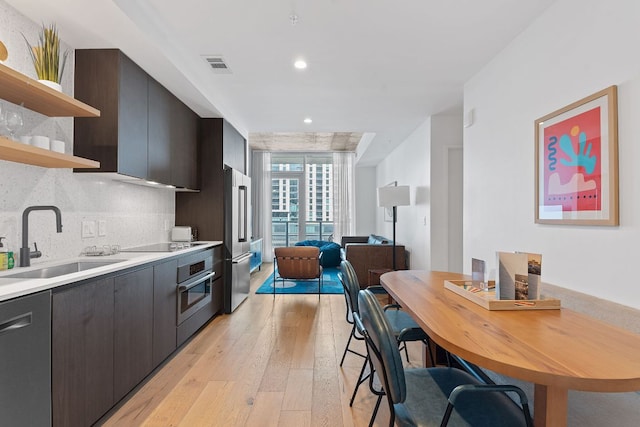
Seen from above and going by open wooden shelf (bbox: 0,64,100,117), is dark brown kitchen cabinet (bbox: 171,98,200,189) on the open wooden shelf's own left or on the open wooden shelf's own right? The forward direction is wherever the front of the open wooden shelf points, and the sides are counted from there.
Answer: on the open wooden shelf's own left

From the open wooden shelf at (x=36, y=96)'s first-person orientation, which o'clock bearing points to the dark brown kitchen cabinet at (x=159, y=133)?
The dark brown kitchen cabinet is roughly at 9 o'clock from the open wooden shelf.

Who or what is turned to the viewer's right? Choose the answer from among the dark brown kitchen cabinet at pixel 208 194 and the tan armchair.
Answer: the dark brown kitchen cabinet

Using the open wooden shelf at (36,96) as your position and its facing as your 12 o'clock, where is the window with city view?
The window with city view is roughly at 9 o'clock from the open wooden shelf.

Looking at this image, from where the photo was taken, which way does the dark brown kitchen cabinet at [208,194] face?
to the viewer's right

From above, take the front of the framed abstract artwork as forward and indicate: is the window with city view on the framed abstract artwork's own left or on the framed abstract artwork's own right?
on the framed abstract artwork's own right

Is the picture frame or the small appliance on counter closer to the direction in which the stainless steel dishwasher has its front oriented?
the picture frame

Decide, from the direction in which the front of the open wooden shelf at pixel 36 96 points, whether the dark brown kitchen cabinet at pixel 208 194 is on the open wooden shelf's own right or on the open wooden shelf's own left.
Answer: on the open wooden shelf's own left
